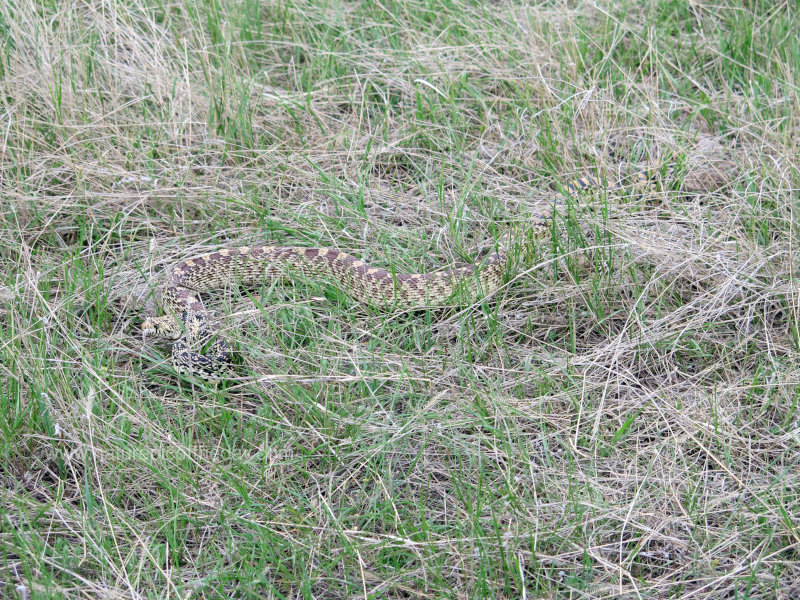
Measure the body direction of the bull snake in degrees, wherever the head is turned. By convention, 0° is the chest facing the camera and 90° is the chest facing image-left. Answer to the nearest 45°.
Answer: approximately 90°
